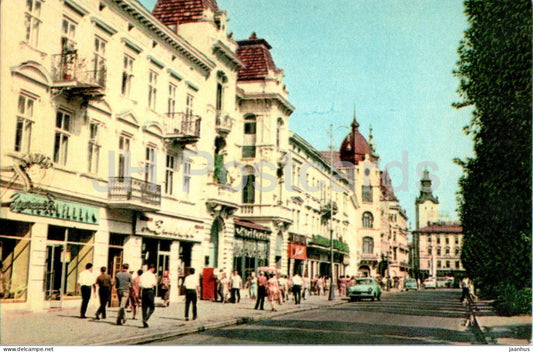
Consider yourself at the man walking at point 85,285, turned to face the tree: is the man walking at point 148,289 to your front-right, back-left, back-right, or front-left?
front-right

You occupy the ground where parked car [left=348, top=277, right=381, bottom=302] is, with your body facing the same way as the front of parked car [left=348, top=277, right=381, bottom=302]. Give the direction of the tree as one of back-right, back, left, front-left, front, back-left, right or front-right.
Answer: front-left

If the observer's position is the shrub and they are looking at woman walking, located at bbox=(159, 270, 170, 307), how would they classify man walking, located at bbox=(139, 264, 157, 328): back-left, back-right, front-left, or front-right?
front-left

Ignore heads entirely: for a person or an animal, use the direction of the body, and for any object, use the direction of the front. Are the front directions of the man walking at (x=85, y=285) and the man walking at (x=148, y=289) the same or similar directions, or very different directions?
same or similar directions

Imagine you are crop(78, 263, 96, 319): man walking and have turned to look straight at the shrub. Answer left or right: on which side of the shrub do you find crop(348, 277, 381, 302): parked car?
left

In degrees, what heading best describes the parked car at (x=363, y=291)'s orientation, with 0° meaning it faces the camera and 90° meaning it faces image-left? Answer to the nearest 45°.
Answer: approximately 45°

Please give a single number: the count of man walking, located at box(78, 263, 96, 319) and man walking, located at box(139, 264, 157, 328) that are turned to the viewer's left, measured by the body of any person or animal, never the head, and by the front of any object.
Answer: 0
